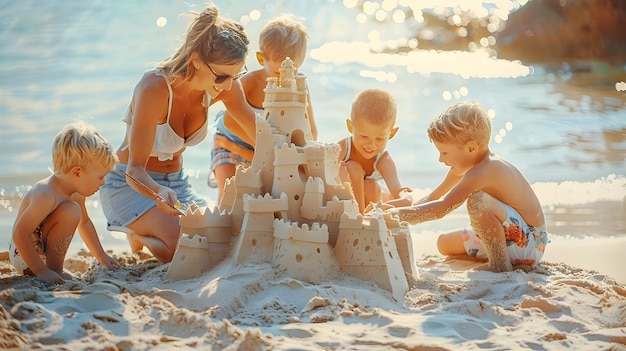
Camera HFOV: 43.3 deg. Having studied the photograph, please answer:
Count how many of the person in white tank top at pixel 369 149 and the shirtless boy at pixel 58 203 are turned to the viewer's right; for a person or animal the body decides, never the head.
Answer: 1

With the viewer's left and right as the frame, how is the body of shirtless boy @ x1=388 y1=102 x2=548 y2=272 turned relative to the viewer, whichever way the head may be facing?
facing to the left of the viewer

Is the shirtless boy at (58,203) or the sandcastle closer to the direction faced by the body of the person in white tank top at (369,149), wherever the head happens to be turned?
the sandcastle

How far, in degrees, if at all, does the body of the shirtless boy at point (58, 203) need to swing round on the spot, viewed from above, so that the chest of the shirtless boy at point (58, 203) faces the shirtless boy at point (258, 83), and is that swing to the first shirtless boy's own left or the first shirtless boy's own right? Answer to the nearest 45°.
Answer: approximately 45° to the first shirtless boy's own left

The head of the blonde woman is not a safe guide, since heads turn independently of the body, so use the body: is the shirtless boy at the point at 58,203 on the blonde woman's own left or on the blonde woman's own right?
on the blonde woman's own right

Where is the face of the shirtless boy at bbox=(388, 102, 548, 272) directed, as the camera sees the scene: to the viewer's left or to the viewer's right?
to the viewer's left

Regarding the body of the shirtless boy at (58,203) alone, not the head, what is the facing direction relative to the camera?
to the viewer's right

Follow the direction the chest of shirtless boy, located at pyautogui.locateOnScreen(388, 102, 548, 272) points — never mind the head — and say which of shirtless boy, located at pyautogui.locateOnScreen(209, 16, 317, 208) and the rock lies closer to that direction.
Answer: the shirtless boy

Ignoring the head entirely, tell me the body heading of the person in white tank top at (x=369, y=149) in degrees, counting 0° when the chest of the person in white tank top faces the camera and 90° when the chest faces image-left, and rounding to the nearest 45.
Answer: approximately 0°
